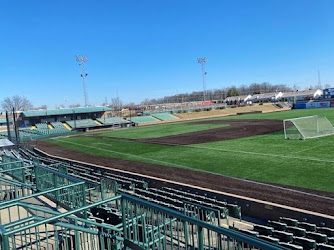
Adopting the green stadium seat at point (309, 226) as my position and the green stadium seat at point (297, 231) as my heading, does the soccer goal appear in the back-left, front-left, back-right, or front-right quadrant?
back-right

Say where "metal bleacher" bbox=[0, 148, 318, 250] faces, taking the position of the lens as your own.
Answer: facing away from the viewer and to the right of the viewer

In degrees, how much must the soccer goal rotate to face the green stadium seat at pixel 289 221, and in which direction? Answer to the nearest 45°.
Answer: approximately 135° to its left

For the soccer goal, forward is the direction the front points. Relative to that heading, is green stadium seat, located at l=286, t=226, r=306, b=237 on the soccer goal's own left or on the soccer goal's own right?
on the soccer goal's own left

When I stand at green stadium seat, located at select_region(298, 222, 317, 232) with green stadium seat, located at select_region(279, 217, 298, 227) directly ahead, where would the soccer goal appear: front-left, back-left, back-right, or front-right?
front-right

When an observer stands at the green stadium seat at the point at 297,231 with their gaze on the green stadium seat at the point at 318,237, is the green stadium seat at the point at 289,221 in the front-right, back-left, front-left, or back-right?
back-left

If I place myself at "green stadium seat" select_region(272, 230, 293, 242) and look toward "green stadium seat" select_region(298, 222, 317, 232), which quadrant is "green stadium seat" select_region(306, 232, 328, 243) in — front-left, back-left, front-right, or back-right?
front-right

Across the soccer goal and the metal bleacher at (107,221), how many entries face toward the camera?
0

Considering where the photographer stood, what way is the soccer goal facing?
facing away from the viewer and to the left of the viewer

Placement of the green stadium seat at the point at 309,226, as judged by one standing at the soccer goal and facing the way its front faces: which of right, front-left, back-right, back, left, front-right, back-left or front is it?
back-left

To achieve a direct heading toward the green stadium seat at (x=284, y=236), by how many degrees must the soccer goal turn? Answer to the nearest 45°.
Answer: approximately 135° to its left
